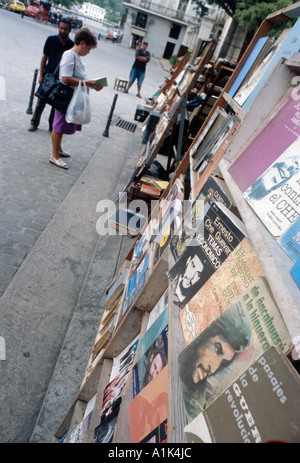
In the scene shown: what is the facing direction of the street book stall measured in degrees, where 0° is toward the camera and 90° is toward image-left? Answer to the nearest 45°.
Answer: approximately 45°

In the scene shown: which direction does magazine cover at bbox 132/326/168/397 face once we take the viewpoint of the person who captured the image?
facing the viewer and to the left of the viewer

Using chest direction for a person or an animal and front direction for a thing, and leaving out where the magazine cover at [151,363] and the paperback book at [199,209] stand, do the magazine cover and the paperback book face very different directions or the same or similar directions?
same or similar directions

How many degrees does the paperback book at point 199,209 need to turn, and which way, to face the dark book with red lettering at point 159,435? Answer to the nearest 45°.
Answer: approximately 90° to its left

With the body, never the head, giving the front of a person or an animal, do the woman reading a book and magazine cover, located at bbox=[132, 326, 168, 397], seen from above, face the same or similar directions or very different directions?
very different directions

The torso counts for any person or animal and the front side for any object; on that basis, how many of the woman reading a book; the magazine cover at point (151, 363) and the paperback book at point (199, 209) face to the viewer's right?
1

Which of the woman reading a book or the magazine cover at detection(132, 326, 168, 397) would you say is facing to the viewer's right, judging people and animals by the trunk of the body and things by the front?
the woman reading a book

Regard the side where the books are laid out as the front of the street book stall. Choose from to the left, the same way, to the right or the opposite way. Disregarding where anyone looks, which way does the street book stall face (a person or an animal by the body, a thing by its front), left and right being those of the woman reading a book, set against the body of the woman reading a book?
the opposite way

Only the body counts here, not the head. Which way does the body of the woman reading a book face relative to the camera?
to the viewer's right

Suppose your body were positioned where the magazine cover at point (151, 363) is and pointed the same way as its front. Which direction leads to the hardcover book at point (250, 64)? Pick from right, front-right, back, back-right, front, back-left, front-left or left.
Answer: right
